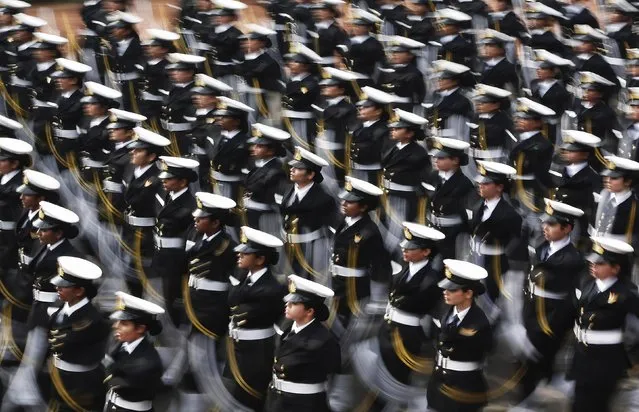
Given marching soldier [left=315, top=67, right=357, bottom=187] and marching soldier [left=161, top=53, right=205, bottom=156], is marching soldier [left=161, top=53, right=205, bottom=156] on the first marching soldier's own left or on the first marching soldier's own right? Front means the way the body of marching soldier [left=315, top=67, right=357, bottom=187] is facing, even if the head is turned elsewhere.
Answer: on the first marching soldier's own right

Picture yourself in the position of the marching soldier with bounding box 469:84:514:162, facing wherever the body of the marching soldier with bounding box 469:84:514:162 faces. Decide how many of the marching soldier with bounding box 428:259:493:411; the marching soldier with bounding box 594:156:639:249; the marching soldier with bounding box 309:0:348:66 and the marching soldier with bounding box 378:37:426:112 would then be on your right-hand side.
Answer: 2

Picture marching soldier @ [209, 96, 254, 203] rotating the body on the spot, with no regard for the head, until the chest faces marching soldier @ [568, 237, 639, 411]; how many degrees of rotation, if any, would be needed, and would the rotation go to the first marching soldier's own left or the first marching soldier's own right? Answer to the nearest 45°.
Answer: approximately 90° to the first marching soldier's own left

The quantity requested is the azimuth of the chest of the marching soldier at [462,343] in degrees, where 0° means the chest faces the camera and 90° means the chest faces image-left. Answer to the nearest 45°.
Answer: approximately 45°
